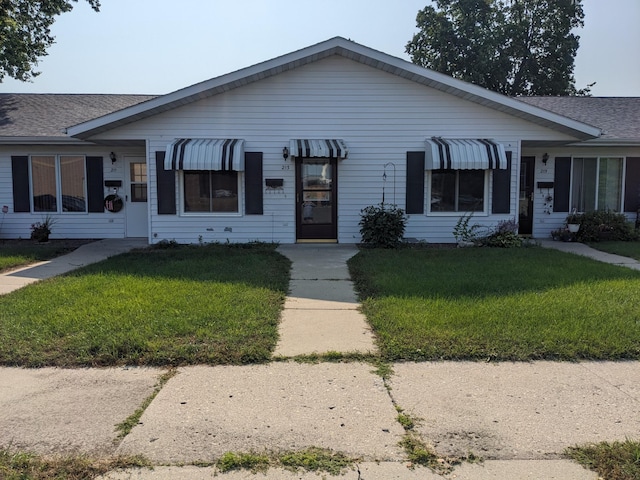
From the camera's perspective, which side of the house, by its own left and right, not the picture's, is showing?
front

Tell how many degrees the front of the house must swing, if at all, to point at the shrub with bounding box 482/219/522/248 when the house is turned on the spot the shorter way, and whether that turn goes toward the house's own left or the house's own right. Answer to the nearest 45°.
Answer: approximately 90° to the house's own left

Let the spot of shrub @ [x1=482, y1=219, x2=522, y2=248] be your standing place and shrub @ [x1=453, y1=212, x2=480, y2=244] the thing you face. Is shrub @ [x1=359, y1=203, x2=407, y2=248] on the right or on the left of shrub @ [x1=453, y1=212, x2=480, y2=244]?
left

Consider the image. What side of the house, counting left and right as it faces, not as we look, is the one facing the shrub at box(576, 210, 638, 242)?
left

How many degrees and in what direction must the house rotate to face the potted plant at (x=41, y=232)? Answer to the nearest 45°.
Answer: approximately 90° to its right

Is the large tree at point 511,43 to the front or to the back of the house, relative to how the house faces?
to the back
